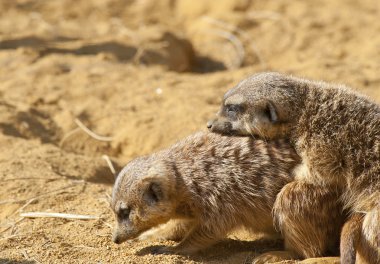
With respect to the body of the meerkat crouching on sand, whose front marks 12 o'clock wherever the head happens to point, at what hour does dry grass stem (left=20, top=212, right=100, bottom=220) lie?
The dry grass stem is roughly at 12 o'clock from the meerkat crouching on sand.

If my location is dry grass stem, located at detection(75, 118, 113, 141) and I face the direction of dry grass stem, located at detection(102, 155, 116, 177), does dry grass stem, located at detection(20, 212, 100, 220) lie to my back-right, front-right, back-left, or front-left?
front-right

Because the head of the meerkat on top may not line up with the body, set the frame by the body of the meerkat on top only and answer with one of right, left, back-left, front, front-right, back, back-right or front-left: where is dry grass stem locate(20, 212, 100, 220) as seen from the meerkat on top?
front

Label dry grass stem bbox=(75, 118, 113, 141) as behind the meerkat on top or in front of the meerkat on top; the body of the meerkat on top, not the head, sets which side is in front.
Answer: in front

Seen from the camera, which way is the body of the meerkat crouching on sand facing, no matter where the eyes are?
to the viewer's left

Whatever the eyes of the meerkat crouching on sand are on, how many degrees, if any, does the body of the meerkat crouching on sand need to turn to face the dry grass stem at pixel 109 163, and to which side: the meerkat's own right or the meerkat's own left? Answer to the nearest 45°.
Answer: approximately 45° to the meerkat's own right

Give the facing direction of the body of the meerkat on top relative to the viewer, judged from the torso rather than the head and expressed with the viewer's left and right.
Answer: facing to the left of the viewer

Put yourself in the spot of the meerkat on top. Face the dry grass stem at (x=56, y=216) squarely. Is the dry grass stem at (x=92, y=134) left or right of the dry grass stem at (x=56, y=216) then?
right

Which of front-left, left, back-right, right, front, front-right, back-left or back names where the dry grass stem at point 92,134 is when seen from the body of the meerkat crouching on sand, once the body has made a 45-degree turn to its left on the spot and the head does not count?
right
